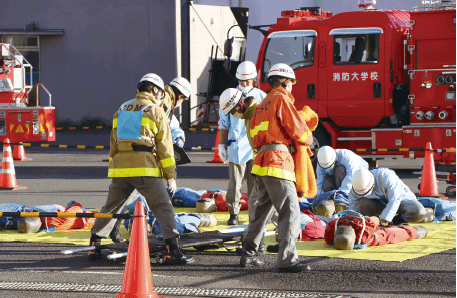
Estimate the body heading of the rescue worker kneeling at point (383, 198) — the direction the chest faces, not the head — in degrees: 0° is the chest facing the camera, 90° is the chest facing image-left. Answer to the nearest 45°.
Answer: approximately 45°

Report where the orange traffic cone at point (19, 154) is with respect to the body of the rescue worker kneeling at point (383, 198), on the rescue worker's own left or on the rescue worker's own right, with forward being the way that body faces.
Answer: on the rescue worker's own right

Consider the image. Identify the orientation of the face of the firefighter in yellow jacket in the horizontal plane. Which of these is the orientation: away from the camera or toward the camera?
away from the camera

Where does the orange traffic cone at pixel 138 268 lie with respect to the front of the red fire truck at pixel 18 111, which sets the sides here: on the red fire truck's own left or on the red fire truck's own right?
on the red fire truck's own left

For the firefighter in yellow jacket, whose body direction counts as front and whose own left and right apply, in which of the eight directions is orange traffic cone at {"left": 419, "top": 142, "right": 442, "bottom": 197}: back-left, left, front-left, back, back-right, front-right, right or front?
front

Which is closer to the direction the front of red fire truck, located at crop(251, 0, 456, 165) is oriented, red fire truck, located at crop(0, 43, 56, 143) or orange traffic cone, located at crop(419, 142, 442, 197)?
the red fire truck

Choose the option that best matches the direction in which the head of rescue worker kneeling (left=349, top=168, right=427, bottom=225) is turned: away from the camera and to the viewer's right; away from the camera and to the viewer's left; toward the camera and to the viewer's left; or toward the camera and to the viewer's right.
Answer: toward the camera and to the viewer's left

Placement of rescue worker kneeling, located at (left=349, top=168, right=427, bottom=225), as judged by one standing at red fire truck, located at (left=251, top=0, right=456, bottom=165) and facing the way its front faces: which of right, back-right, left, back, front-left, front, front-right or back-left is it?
left

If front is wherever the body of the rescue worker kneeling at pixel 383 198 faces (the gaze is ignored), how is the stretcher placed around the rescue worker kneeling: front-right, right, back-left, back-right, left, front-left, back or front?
front

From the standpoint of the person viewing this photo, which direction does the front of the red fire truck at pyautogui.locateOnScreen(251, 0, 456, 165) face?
facing to the left of the viewer

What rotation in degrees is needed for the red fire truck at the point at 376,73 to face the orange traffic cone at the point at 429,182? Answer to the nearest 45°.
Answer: approximately 90° to its left
